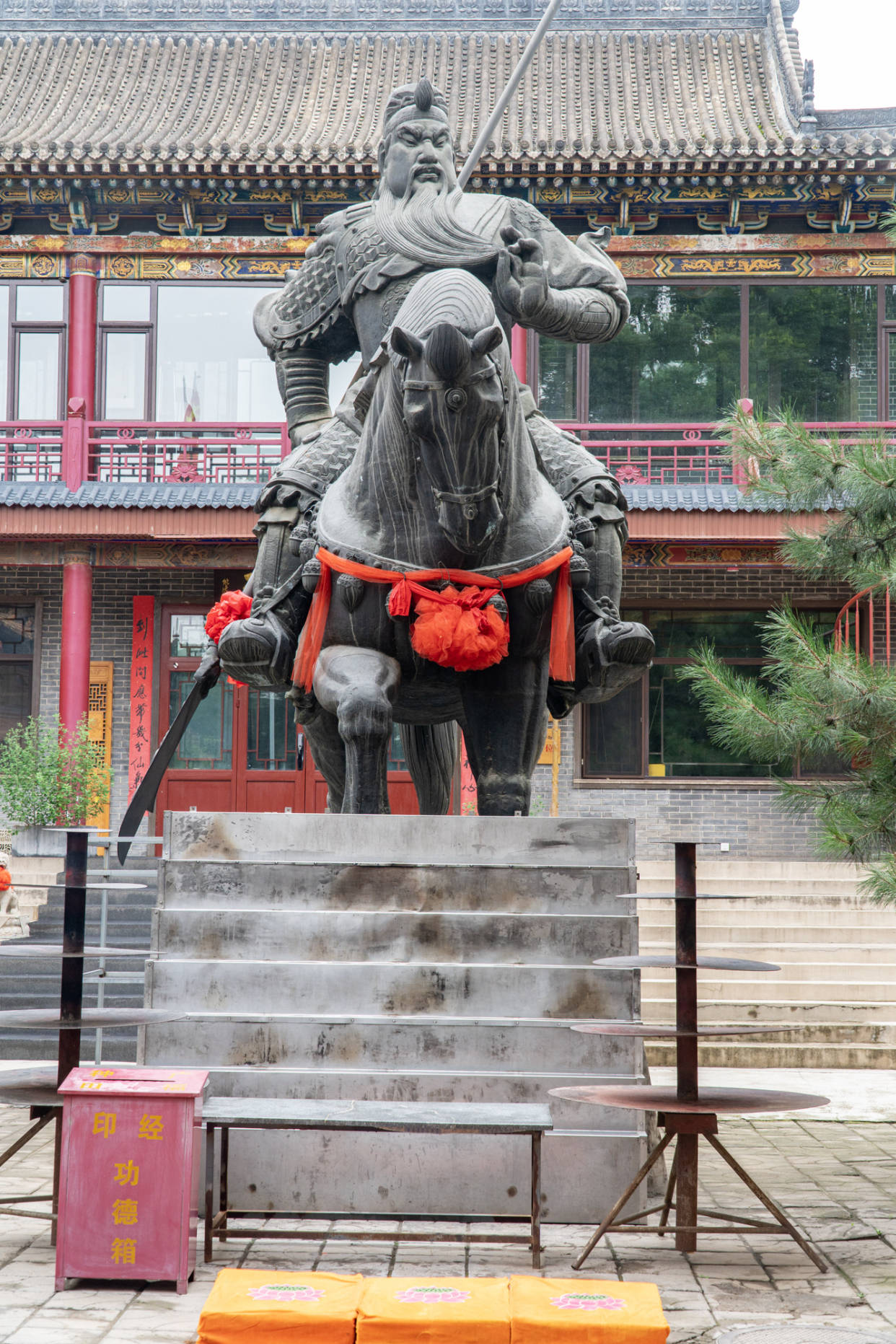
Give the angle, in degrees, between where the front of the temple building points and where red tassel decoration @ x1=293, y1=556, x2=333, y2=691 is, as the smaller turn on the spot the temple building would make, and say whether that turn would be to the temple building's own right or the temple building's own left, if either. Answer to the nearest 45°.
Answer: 0° — it already faces it

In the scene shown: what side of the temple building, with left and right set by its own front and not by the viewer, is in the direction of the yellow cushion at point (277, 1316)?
front

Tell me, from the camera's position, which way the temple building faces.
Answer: facing the viewer

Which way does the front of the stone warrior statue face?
toward the camera

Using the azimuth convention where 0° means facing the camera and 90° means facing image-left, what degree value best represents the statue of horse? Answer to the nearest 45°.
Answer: approximately 0°

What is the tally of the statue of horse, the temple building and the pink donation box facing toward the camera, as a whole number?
3

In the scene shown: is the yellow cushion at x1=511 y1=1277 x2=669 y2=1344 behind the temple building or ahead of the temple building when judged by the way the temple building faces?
ahead

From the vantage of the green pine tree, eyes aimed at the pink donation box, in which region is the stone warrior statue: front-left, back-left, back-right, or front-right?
front-right
